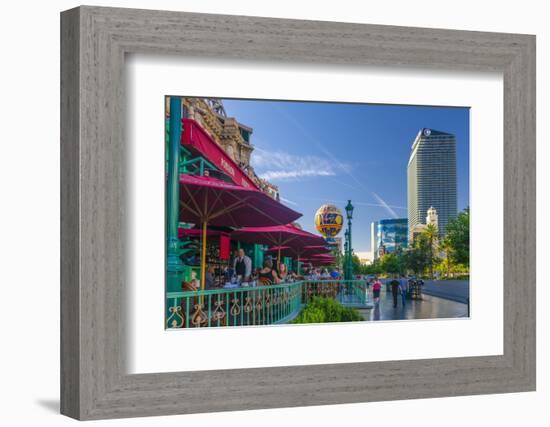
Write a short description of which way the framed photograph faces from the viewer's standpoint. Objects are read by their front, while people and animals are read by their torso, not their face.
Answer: facing the viewer and to the right of the viewer
